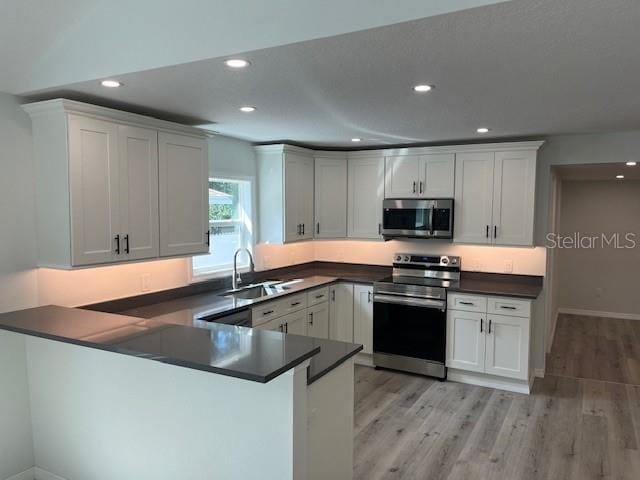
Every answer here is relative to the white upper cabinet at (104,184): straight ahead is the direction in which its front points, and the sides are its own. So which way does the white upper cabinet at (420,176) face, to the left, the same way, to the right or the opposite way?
to the right

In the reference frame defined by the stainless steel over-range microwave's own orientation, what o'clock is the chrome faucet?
The chrome faucet is roughly at 2 o'clock from the stainless steel over-range microwave.

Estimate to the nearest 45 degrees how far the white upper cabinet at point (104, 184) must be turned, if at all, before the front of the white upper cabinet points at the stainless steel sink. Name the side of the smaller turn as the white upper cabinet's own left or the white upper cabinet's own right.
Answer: approximately 90° to the white upper cabinet's own left

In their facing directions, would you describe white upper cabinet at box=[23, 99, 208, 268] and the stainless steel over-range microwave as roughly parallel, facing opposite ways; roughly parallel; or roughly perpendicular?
roughly perpendicular

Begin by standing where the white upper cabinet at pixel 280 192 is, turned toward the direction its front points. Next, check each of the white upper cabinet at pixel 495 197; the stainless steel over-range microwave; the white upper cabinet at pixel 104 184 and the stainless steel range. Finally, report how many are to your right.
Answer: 1

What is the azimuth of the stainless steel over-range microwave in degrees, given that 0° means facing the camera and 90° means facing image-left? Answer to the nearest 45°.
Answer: approximately 0°

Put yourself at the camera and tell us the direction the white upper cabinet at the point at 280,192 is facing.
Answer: facing the viewer and to the right of the viewer

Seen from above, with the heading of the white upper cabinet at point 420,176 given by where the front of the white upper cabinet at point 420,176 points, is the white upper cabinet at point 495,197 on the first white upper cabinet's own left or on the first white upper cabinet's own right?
on the first white upper cabinet's own left

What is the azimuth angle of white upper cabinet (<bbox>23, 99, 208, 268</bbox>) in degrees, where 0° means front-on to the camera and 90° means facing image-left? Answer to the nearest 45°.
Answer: approximately 315°

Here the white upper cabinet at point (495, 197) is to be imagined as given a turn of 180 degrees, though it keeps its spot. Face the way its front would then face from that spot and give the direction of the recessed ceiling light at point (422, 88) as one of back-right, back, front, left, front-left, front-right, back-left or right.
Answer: back

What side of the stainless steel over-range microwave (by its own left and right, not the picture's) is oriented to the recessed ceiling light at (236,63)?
front

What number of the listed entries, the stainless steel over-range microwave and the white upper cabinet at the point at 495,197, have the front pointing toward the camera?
2

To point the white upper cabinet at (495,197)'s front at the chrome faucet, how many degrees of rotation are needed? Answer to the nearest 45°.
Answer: approximately 45° to its right

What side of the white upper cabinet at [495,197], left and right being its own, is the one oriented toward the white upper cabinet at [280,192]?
right
